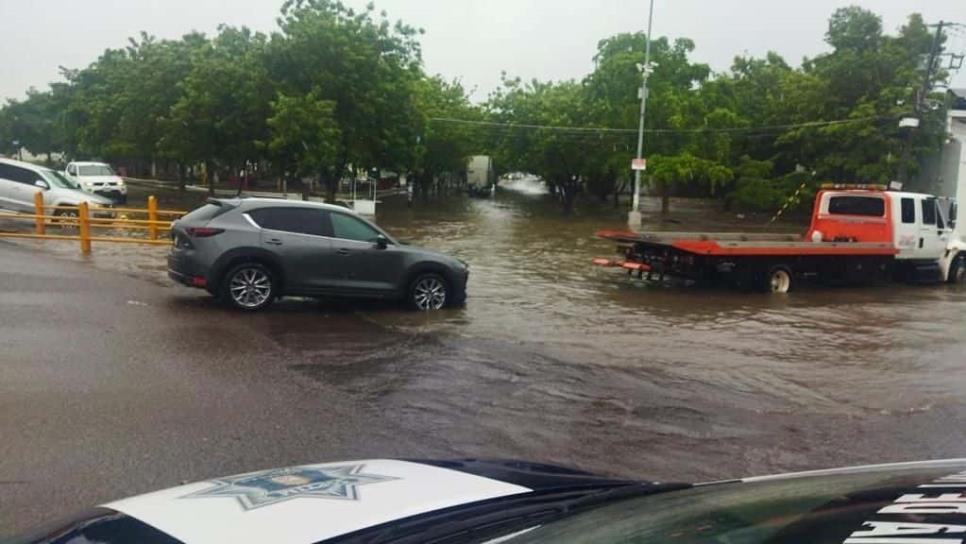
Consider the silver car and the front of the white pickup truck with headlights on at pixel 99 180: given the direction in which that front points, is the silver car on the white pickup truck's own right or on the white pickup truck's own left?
on the white pickup truck's own right

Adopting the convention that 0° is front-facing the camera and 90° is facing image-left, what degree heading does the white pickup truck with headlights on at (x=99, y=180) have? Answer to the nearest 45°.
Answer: approximately 315°
